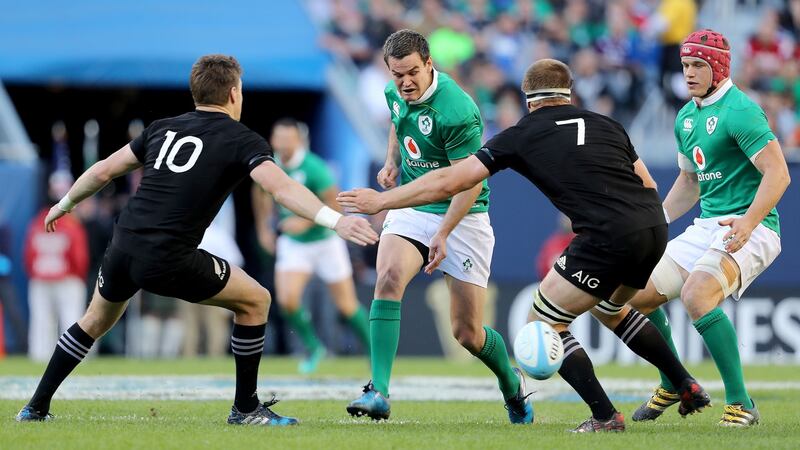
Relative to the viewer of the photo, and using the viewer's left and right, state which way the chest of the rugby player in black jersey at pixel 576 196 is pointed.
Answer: facing away from the viewer and to the left of the viewer

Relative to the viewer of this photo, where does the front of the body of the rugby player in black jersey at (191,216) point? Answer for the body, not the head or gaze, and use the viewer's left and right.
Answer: facing away from the viewer and to the right of the viewer

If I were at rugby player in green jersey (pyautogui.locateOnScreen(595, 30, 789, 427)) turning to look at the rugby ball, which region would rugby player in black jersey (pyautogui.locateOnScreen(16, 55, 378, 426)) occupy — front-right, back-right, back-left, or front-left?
front-right

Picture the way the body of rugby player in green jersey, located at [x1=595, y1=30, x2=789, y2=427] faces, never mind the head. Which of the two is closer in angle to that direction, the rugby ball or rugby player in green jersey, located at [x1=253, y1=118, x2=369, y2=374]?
the rugby ball

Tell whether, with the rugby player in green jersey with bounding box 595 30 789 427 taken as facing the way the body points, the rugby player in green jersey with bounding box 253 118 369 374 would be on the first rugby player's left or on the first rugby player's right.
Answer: on the first rugby player's right

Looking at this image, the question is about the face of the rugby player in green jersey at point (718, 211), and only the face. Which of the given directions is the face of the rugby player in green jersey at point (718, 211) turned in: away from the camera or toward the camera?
toward the camera

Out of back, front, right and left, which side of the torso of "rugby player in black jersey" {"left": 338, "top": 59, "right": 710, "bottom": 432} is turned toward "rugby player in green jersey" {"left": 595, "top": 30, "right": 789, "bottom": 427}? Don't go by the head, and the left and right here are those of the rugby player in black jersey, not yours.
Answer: right

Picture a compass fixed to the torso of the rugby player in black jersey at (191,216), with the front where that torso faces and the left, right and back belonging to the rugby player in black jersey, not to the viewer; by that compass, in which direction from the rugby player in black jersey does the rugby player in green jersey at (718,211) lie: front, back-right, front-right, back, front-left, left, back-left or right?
front-right

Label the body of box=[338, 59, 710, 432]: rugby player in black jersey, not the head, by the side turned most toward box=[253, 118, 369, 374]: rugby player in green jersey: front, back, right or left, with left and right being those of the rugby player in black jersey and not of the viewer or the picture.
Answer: front

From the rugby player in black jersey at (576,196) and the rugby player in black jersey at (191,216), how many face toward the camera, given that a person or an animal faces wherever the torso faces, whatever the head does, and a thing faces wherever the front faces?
0

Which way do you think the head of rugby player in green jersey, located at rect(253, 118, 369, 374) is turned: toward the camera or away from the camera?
toward the camera

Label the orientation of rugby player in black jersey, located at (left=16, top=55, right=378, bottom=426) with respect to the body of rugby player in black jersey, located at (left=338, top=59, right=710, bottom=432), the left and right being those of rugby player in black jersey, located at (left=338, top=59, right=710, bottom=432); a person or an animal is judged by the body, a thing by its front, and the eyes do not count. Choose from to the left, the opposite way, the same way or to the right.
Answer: to the right

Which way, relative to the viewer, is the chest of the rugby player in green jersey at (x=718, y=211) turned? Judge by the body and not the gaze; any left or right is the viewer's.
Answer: facing the viewer and to the left of the viewer

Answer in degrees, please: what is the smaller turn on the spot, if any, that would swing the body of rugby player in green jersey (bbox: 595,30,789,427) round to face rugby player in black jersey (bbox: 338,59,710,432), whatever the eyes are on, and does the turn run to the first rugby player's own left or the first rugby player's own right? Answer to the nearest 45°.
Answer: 0° — they already face them
